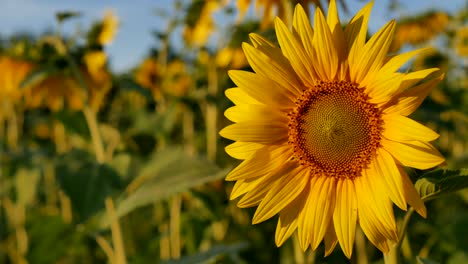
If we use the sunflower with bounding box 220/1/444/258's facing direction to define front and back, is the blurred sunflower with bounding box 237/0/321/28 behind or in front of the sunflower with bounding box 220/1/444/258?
behind

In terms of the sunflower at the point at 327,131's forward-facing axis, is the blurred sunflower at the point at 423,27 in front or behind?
behind

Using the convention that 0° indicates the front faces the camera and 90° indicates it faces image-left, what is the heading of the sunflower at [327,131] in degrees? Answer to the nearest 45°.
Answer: approximately 0°

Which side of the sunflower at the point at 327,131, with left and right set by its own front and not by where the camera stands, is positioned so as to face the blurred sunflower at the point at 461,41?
back

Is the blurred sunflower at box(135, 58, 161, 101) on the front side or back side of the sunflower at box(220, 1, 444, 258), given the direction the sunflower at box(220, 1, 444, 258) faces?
on the back side

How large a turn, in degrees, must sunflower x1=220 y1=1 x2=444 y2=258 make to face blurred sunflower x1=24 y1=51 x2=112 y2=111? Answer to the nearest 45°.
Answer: approximately 135° to its right

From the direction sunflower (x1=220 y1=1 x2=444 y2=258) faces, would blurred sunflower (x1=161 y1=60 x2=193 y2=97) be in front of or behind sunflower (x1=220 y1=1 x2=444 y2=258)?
behind

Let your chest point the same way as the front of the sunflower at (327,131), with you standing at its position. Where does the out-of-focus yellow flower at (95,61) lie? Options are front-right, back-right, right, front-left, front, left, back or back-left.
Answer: back-right
